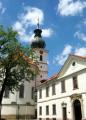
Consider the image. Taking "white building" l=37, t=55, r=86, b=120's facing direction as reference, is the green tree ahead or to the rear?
ahead

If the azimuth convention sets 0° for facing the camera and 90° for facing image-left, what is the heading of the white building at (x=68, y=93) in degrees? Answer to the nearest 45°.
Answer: approximately 45°

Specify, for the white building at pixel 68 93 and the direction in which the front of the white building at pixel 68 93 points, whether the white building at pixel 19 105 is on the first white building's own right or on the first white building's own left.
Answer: on the first white building's own right

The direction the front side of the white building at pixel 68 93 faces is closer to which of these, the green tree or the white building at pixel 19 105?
the green tree
